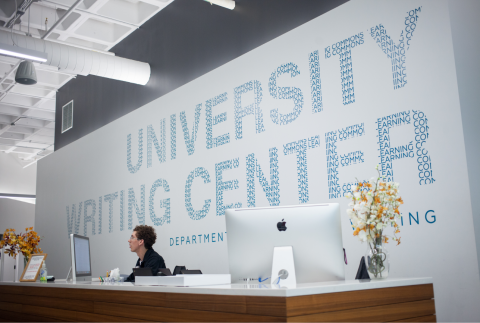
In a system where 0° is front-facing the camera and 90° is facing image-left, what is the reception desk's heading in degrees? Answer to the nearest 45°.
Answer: approximately 45°

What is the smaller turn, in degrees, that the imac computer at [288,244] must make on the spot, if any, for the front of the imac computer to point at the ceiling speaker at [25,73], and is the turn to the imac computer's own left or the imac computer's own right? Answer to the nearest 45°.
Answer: approximately 45° to the imac computer's own left

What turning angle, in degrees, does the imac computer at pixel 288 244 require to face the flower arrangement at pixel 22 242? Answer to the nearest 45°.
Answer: approximately 45° to its left

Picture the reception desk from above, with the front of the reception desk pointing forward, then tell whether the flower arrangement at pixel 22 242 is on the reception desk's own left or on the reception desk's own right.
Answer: on the reception desk's own right

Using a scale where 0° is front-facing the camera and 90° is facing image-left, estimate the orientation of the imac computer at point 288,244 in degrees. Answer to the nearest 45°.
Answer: approximately 180°

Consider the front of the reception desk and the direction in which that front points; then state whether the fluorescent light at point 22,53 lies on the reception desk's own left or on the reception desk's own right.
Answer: on the reception desk's own right
